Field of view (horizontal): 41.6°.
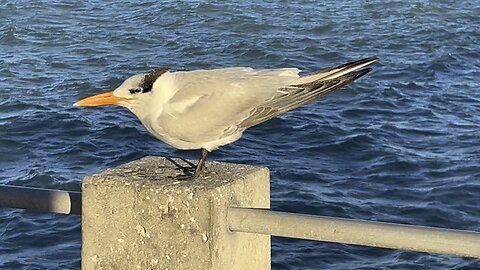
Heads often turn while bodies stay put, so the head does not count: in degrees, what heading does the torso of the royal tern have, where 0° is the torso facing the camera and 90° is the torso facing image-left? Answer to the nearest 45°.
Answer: approximately 90°

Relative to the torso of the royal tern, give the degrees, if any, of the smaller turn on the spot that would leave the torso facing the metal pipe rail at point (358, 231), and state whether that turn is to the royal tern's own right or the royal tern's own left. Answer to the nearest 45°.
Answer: approximately 135° to the royal tern's own left

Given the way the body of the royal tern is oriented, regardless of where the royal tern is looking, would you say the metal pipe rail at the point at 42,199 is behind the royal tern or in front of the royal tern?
in front
